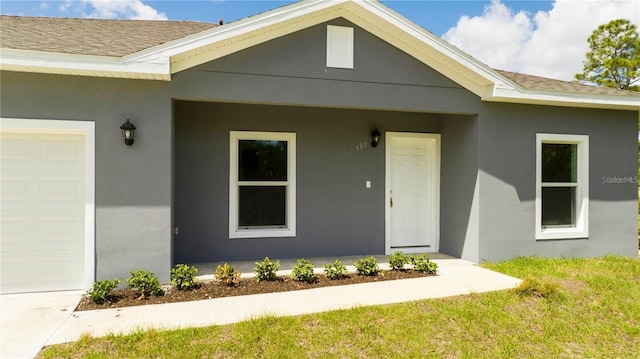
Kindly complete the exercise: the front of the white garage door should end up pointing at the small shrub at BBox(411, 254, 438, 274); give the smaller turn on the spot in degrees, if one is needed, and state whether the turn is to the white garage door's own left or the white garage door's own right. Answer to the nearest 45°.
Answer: approximately 45° to the white garage door's own left

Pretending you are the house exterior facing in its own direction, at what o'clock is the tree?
The tree is roughly at 8 o'clock from the house exterior.

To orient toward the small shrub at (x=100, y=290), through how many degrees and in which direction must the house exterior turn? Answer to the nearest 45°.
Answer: approximately 45° to its right

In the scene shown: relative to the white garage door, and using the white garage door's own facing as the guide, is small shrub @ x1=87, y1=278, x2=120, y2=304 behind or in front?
in front

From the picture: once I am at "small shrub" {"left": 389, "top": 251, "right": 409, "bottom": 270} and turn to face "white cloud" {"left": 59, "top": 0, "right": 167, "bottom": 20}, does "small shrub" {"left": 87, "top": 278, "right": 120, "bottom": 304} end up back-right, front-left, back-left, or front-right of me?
front-left

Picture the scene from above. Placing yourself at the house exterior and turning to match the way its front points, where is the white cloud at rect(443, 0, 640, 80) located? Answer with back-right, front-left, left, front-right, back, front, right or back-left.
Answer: back-left

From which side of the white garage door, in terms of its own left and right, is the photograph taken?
front

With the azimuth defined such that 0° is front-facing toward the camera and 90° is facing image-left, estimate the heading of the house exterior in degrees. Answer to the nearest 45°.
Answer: approximately 0°

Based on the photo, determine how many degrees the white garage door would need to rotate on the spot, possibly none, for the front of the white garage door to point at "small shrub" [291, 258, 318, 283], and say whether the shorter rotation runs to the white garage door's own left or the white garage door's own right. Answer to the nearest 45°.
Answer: approximately 45° to the white garage door's own left

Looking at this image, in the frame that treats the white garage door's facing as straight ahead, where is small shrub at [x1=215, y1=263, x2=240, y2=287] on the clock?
The small shrub is roughly at 10 o'clock from the white garage door.

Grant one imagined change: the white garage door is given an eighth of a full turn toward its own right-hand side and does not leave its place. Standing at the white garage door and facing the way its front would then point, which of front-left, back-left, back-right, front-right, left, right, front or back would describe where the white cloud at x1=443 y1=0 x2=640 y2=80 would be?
back-left
